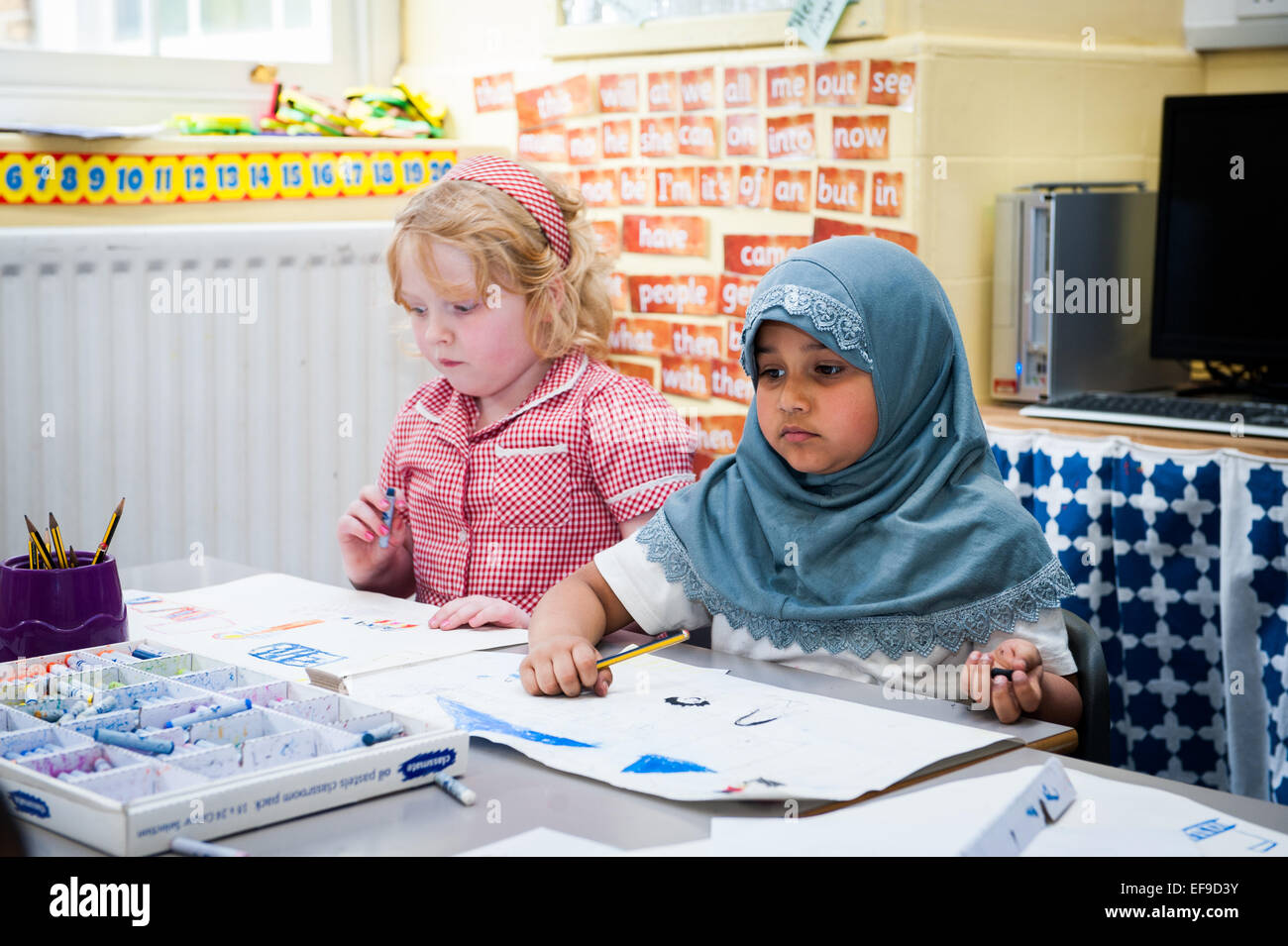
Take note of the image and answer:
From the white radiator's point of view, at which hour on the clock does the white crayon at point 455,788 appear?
The white crayon is roughly at 12 o'clock from the white radiator.

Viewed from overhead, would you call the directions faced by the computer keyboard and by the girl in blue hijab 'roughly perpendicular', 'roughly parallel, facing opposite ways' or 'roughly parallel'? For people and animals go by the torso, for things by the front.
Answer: roughly parallel

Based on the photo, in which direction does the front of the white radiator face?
toward the camera

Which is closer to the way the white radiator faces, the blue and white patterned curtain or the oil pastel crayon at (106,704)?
the oil pastel crayon

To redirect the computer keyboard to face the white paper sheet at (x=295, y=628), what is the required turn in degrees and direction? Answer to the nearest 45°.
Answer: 0° — it already faces it

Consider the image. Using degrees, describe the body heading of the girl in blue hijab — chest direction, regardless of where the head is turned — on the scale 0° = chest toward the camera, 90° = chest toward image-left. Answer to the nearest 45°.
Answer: approximately 45°

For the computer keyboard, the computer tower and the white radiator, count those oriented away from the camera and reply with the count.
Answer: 0

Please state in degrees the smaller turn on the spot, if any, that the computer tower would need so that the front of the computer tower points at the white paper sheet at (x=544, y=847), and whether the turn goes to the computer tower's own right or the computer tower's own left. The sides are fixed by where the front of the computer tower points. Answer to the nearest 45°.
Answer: approximately 45° to the computer tower's own left

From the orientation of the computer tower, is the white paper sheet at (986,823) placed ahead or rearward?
ahead

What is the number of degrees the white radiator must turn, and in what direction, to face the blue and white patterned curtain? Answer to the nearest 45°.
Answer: approximately 45° to its left

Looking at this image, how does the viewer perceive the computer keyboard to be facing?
facing the viewer and to the left of the viewer

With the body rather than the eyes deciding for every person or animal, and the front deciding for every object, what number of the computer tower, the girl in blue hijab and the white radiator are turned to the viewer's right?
0

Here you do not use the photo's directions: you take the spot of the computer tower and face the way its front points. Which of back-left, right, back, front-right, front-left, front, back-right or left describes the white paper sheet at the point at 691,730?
front-left

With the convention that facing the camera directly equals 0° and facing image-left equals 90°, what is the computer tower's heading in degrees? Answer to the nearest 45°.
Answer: approximately 45°

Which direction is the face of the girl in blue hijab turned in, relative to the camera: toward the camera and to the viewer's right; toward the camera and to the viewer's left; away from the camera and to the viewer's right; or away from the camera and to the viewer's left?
toward the camera and to the viewer's left

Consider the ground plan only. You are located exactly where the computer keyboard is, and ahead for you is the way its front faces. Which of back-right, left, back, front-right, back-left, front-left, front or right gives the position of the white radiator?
front-right

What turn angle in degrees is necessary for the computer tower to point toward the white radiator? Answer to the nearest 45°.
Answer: approximately 45° to its right
